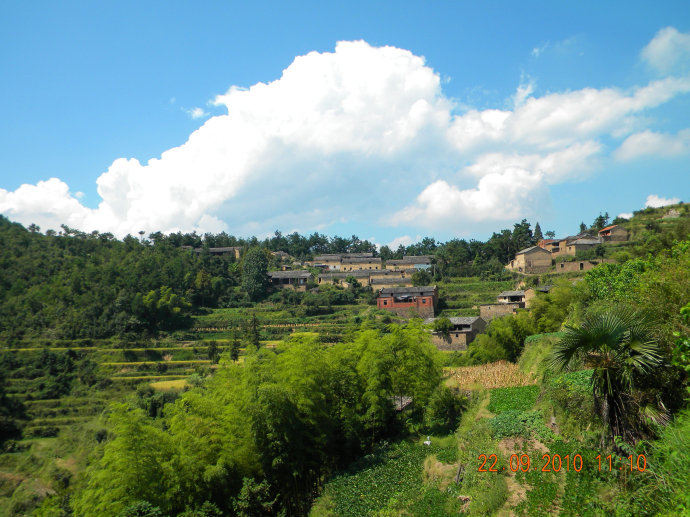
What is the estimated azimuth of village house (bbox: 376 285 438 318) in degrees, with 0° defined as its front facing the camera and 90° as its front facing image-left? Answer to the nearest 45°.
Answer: approximately 0°

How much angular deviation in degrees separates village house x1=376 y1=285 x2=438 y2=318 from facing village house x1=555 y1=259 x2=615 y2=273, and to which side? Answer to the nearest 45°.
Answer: approximately 90° to its left

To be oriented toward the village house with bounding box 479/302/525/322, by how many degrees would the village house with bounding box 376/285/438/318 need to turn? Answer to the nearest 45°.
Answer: approximately 45° to its left

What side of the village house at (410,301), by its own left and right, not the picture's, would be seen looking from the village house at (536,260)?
left

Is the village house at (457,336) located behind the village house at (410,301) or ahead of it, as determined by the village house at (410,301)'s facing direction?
ahead

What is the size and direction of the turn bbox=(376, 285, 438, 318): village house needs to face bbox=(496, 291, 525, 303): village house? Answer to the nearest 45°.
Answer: approximately 45° to its left

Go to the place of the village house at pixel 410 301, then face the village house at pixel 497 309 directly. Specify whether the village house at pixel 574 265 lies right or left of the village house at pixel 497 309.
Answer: left

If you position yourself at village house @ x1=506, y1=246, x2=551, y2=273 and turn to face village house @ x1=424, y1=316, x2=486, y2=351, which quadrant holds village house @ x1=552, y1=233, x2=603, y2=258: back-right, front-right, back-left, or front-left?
back-left

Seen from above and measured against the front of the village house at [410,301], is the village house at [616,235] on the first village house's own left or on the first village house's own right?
on the first village house's own left

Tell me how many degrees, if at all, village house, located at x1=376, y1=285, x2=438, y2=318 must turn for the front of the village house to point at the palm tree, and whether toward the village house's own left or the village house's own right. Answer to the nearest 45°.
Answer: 0° — it already faces it
